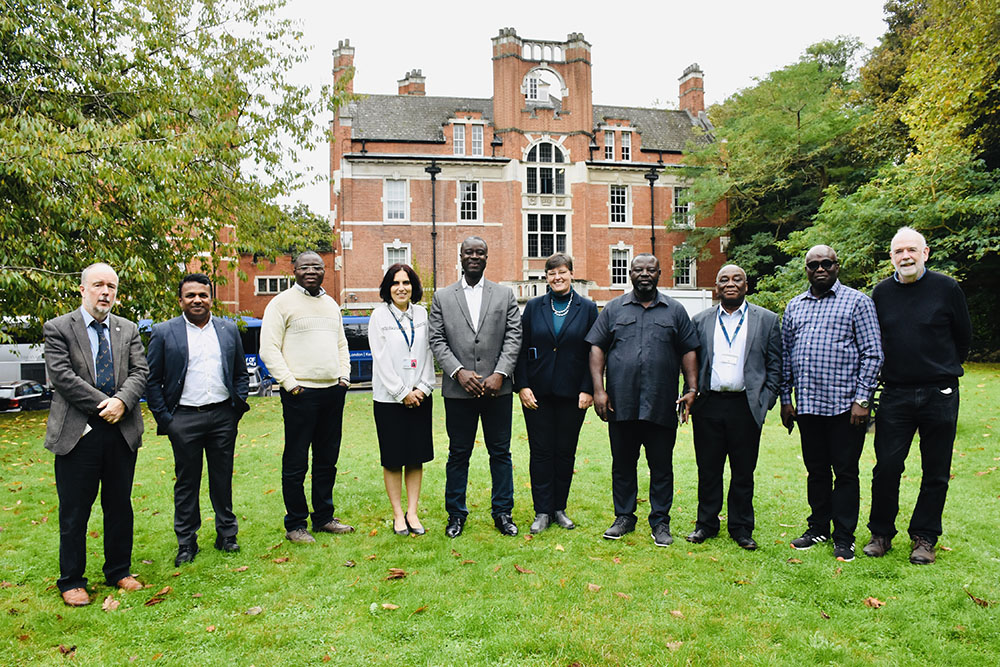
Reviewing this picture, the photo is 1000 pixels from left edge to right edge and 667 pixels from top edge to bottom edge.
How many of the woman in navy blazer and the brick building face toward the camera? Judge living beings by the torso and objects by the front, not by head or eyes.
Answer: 2

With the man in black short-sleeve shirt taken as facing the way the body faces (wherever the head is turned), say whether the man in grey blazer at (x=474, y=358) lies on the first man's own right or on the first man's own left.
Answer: on the first man's own right

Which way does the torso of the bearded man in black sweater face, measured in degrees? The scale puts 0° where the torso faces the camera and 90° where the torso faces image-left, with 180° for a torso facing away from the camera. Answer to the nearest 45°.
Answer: approximately 0°

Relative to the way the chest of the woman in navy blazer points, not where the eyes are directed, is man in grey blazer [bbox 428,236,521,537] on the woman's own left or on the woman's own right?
on the woman's own right

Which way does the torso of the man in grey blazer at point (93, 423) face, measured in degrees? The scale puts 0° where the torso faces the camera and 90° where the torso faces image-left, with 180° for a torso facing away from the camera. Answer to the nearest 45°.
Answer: approximately 315°

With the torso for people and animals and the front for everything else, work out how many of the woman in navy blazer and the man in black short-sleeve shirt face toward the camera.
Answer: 2

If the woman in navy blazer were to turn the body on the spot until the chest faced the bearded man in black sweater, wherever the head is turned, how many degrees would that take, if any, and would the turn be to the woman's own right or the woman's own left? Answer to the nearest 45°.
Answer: approximately 90° to the woman's own left

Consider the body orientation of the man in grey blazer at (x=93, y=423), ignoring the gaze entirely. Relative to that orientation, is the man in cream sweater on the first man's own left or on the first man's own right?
on the first man's own left
